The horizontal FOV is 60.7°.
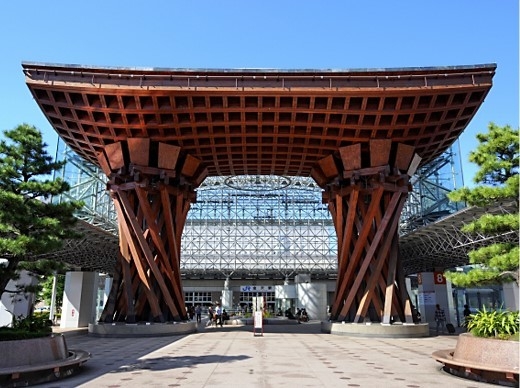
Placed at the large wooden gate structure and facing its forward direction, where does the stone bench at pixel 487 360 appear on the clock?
The stone bench is roughly at 11 o'clock from the large wooden gate structure.

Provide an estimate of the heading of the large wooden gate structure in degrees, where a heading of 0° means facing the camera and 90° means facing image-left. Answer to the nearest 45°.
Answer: approximately 0°

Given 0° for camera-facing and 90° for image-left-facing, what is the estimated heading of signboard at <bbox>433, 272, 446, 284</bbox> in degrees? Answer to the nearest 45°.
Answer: approximately 0°

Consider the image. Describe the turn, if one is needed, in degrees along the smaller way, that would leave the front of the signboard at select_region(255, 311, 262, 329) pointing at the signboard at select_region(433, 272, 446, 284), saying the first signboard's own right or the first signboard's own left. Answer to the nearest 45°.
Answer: approximately 135° to the first signboard's own left

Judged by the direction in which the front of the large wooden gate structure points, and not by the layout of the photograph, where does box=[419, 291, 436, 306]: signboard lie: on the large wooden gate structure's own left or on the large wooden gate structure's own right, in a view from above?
on the large wooden gate structure's own left

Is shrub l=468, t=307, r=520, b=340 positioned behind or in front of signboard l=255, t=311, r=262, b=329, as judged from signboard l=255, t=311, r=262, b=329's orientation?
in front

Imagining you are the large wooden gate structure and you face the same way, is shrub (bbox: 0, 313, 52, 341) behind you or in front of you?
in front

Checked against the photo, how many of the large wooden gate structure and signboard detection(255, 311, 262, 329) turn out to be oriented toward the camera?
2
